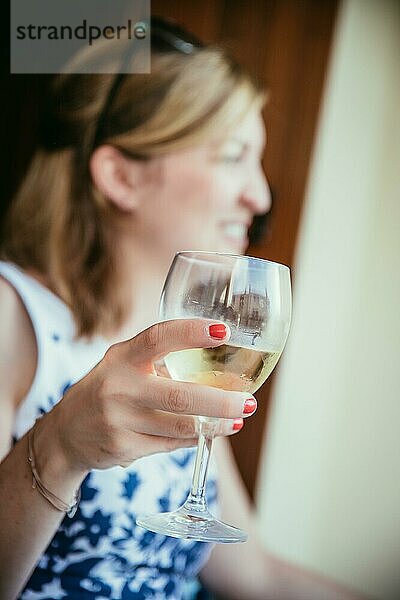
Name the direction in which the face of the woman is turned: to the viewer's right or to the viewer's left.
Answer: to the viewer's right

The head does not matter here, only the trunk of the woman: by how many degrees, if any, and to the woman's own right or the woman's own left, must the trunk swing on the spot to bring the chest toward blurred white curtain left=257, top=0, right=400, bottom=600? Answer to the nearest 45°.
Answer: approximately 45° to the woman's own left
